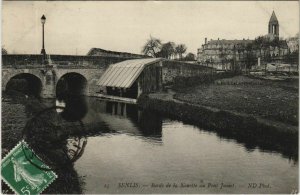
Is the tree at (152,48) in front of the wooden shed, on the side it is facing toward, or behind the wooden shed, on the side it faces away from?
behind

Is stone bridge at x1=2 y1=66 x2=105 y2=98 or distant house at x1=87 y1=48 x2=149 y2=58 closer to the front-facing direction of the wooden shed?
the stone bridge

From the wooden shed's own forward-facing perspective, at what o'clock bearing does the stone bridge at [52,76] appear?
The stone bridge is roughly at 2 o'clock from the wooden shed.

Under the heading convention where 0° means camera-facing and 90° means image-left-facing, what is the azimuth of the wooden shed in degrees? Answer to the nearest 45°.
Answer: approximately 45°

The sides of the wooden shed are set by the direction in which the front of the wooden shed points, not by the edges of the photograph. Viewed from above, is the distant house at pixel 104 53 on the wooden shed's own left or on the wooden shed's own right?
on the wooden shed's own right
